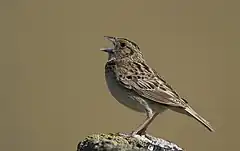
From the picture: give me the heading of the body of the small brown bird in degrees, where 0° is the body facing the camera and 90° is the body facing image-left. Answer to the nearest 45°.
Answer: approximately 90°
